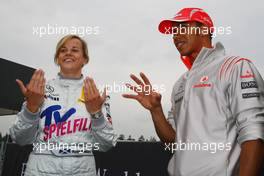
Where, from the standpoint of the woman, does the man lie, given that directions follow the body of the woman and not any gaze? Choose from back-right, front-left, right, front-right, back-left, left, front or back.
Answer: front-left

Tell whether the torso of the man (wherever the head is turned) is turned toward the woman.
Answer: no

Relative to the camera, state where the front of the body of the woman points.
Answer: toward the camera

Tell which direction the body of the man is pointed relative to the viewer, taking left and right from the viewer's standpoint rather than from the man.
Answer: facing the viewer and to the left of the viewer

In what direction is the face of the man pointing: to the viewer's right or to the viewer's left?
to the viewer's left

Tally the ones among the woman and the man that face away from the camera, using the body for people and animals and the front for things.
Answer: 0
